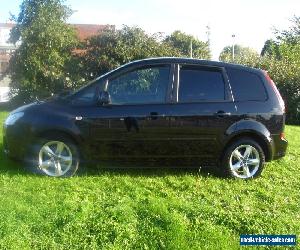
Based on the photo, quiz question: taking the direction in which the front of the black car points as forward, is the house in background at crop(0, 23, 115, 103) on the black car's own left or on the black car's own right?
on the black car's own right

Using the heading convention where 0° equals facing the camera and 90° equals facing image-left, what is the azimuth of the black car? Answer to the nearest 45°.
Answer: approximately 90°

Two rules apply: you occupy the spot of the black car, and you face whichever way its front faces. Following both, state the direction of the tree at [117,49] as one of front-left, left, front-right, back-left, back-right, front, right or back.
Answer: right

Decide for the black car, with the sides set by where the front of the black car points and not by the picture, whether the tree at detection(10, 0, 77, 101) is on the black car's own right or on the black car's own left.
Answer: on the black car's own right

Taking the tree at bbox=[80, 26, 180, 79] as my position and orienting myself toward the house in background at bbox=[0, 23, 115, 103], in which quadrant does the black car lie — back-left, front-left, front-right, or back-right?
back-left

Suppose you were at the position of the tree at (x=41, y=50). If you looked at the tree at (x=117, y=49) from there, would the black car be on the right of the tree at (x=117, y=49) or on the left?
right
